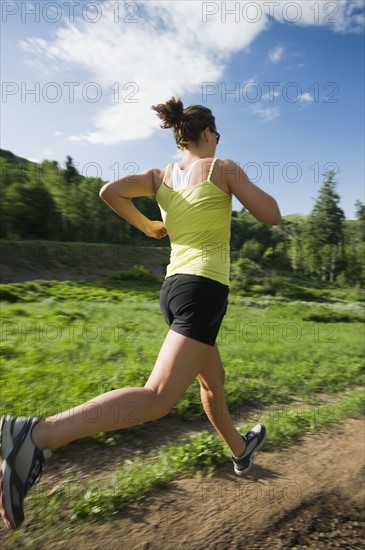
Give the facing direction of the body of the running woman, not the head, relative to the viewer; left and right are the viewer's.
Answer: facing away from the viewer and to the right of the viewer

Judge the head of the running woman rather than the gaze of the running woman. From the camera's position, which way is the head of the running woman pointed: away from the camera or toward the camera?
away from the camera
